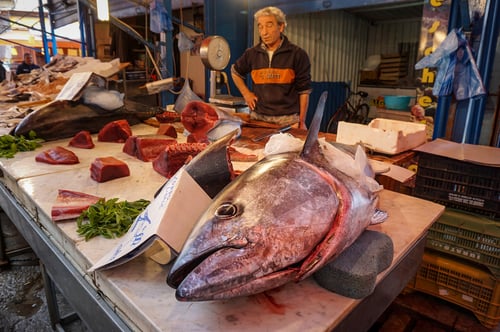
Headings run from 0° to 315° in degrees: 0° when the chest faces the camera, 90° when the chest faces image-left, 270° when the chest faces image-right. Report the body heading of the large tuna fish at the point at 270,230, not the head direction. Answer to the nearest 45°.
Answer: approximately 45°

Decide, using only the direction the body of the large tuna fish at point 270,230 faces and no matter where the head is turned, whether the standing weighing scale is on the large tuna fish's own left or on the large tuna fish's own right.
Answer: on the large tuna fish's own right

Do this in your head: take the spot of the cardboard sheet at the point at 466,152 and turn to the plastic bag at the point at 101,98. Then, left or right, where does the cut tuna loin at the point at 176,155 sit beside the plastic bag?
left

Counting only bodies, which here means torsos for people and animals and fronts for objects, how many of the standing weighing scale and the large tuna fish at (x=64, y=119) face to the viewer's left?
1

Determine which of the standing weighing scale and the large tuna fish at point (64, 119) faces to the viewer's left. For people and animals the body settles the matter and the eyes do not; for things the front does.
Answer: the large tuna fish

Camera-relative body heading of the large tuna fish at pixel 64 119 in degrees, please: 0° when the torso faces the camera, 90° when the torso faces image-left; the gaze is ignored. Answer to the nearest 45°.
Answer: approximately 90°

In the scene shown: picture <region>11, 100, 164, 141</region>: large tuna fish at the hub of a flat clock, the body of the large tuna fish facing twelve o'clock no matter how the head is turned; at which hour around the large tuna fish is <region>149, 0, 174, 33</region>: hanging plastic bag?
The hanging plastic bag is roughly at 4 o'clock from the large tuna fish.

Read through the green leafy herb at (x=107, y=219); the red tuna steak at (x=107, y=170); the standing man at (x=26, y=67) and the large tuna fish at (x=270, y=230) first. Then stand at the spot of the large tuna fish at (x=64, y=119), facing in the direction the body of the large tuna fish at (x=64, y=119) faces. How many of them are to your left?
3

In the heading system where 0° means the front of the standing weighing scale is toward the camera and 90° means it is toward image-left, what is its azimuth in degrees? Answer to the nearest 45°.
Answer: approximately 315°

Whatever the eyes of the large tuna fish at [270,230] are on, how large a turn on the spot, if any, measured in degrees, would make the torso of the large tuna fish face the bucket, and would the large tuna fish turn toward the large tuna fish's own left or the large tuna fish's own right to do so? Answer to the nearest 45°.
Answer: approximately 135° to the large tuna fish's own right
